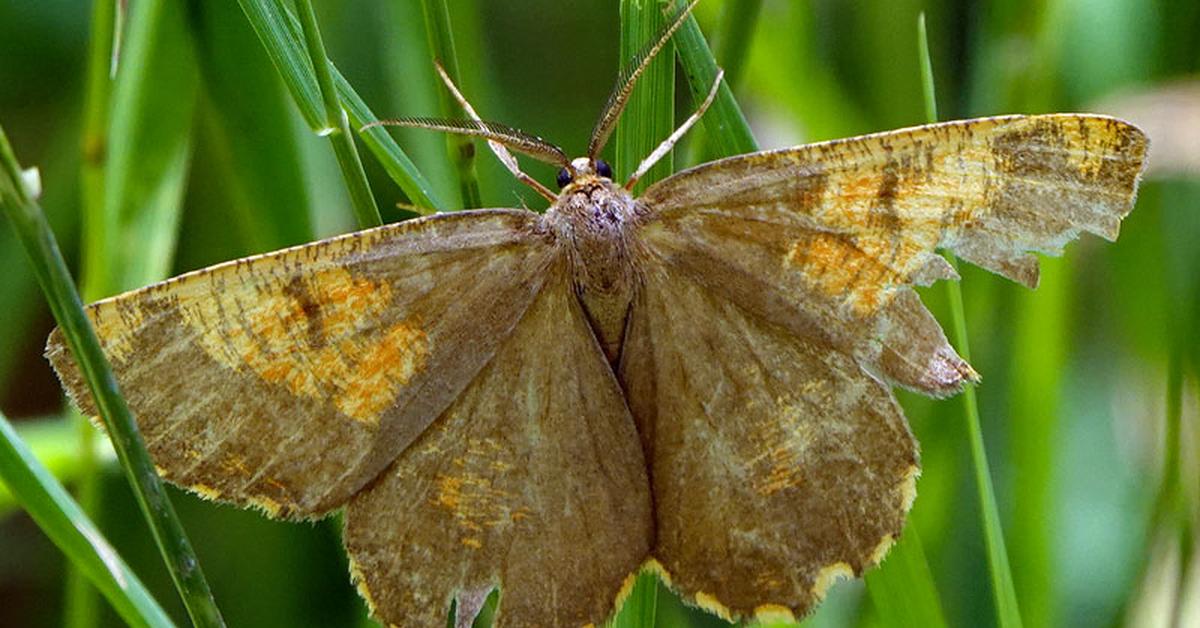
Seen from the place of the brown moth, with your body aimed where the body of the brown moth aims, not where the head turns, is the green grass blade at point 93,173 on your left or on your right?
on your left

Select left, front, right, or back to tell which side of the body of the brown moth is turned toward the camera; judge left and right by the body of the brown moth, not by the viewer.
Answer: back

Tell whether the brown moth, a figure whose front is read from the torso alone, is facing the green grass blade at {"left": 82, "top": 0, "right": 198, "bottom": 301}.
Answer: no

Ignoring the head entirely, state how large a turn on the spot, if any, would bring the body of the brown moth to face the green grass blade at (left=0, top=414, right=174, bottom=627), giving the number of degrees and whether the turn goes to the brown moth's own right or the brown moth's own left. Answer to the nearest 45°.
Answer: approximately 135° to the brown moth's own left

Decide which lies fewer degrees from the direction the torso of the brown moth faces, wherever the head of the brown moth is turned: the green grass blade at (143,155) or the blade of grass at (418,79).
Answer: the blade of grass

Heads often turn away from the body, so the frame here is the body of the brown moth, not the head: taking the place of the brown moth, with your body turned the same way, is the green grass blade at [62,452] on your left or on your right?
on your left

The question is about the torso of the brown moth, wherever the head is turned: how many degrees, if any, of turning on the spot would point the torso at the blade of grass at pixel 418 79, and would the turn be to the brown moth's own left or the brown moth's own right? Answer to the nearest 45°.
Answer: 0° — it already faces it

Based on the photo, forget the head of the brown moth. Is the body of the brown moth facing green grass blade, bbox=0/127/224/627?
no
